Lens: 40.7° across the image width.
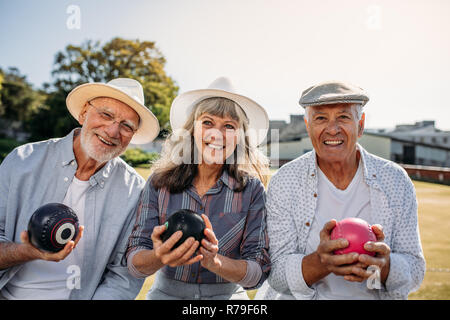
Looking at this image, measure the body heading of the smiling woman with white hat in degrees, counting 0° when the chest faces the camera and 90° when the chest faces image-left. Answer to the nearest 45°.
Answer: approximately 0°

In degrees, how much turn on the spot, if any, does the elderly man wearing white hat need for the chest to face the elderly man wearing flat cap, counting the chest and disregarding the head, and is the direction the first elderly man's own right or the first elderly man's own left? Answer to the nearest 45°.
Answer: approximately 45° to the first elderly man's own left

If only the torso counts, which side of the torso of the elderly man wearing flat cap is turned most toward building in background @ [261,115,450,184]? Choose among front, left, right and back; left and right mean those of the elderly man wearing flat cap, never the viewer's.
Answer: back

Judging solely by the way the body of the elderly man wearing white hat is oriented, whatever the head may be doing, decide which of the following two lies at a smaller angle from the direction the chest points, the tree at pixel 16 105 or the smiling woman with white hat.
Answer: the smiling woman with white hat

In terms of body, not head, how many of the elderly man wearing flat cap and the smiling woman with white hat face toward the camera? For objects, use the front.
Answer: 2

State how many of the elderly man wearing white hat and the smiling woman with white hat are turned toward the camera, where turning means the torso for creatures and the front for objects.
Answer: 2

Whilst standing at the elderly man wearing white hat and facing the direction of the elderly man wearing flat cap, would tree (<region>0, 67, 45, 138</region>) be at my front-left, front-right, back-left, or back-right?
back-left

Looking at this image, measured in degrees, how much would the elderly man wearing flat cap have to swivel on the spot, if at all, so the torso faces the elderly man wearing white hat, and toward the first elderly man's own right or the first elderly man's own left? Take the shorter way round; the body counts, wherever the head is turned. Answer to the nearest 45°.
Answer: approximately 90° to the first elderly man's own right

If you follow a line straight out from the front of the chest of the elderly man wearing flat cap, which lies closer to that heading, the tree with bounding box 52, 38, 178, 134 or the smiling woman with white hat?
the smiling woman with white hat

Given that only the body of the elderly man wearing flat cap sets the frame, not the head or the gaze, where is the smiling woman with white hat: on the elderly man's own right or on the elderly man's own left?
on the elderly man's own right

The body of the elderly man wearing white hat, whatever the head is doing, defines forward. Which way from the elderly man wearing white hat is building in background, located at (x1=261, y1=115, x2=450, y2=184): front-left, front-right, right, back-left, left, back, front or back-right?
back-left
